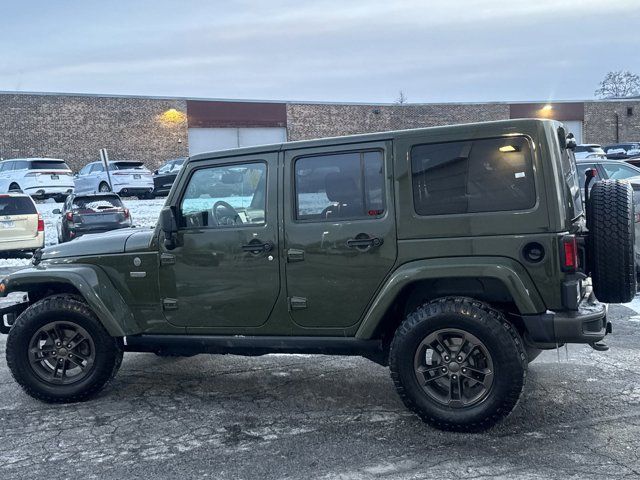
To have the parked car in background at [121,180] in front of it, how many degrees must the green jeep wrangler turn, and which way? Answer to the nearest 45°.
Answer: approximately 90° to its right

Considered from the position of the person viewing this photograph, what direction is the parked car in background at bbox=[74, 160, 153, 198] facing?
facing away from the viewer and to the left of the viewer

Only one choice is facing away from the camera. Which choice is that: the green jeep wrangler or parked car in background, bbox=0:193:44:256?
the parked car in background

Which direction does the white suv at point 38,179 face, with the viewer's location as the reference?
facing away from the viewer and to the left of the viewer

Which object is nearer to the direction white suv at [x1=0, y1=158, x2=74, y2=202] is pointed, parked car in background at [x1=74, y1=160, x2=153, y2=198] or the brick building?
the brick building

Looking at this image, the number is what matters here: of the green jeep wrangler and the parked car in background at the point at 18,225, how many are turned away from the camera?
1

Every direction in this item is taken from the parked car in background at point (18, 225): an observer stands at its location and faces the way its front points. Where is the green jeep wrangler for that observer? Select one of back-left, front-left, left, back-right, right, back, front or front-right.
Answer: back

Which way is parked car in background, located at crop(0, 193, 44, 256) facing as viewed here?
away from the camera

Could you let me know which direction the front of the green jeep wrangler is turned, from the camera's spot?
facing to the left of the viewer

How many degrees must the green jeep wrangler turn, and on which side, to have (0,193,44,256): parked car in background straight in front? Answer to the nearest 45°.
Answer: approximately 45° to its right
